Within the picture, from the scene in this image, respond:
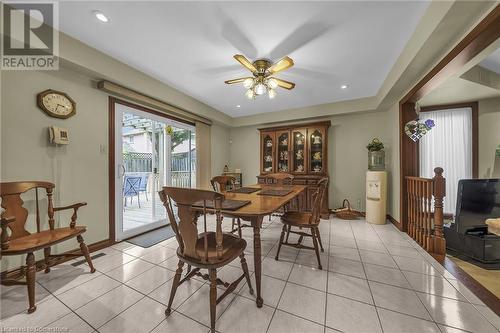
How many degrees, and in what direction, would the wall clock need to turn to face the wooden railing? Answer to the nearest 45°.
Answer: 0° — it already faces it

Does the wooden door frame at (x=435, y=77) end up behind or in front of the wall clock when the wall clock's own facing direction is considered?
in front

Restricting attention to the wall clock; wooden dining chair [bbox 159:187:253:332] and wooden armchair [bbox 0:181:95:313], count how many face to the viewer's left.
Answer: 0

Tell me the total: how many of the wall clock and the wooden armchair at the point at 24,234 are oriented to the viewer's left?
0

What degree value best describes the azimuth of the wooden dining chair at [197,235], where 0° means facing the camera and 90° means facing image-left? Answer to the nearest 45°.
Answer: approximately 225°

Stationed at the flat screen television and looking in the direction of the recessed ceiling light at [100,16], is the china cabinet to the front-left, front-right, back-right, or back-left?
front-right

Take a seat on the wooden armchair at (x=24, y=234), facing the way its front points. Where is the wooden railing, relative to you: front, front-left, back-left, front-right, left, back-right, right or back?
front

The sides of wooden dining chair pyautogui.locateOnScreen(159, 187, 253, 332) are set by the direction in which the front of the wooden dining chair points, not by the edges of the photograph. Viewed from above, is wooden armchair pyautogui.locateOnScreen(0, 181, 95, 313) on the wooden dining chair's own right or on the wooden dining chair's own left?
on the wooden dining chair's own left

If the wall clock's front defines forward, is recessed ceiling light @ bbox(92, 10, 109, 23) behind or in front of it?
in front

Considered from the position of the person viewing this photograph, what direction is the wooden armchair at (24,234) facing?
facing the viewer and to the right of the viewer

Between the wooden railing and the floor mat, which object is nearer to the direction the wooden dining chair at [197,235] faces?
the wooden railing

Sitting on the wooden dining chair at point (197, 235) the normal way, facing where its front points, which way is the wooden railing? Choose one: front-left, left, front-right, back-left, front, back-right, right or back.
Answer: front-right

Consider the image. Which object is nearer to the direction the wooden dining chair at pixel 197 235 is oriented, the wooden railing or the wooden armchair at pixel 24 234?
the wooden railing

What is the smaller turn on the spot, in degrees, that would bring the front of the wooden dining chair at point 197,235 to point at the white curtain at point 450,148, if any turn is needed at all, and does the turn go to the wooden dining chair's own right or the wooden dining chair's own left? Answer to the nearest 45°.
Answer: approximately 45° to the wooden dining chair's own right

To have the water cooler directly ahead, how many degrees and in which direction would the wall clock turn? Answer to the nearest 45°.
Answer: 0° — it already faces it

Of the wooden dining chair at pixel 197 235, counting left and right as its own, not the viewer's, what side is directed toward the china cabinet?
front

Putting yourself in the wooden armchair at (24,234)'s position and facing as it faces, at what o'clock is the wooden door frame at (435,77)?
The wooden door frame is roughly at 12 o'clock from the wooden armchair.

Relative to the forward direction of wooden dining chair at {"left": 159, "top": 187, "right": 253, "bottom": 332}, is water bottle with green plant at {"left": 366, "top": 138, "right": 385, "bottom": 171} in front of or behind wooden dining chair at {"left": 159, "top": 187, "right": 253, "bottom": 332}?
in front
